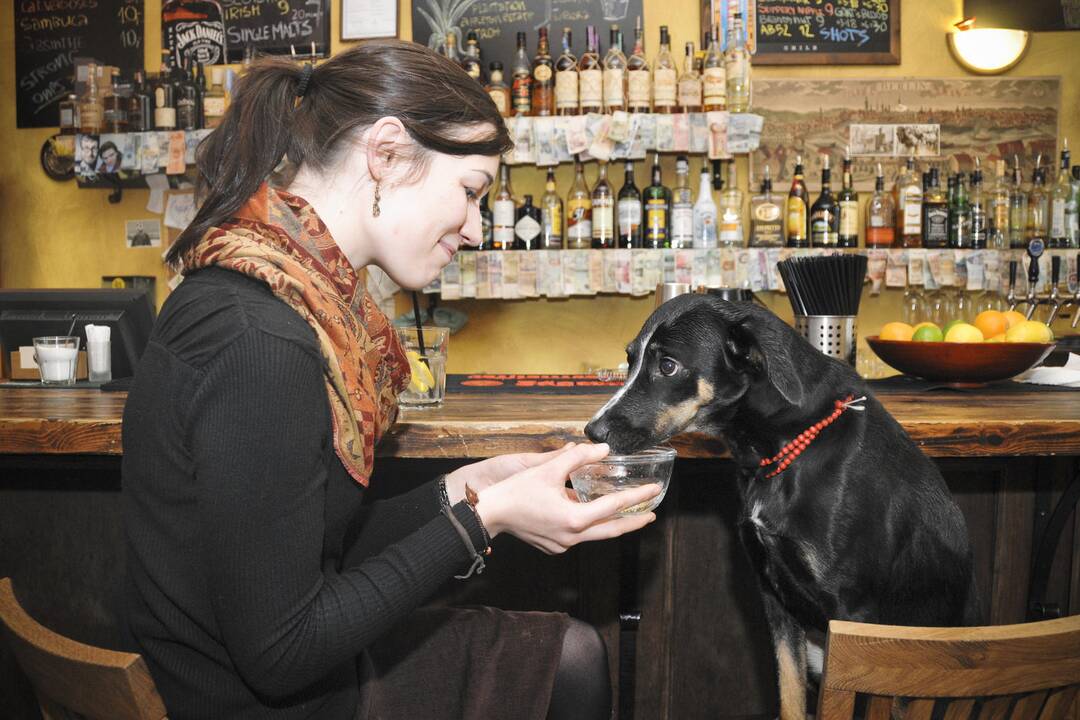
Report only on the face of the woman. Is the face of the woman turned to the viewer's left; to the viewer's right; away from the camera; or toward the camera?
to the viewer's right

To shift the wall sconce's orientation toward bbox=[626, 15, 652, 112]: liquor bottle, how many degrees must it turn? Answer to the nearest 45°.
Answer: approximately 45° to its right

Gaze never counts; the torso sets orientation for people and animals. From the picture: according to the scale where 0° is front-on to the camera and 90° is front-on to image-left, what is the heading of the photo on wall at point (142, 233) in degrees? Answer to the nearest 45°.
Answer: approximately 0°

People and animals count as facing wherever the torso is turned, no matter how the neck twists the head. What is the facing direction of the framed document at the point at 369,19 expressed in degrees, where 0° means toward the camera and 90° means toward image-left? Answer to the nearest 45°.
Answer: approximately 0°

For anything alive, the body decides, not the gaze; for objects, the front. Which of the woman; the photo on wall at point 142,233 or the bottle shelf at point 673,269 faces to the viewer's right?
the woman

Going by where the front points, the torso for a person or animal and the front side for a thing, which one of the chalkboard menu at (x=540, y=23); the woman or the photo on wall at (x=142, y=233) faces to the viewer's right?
the woman

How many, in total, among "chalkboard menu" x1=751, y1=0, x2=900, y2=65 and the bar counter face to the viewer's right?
0
